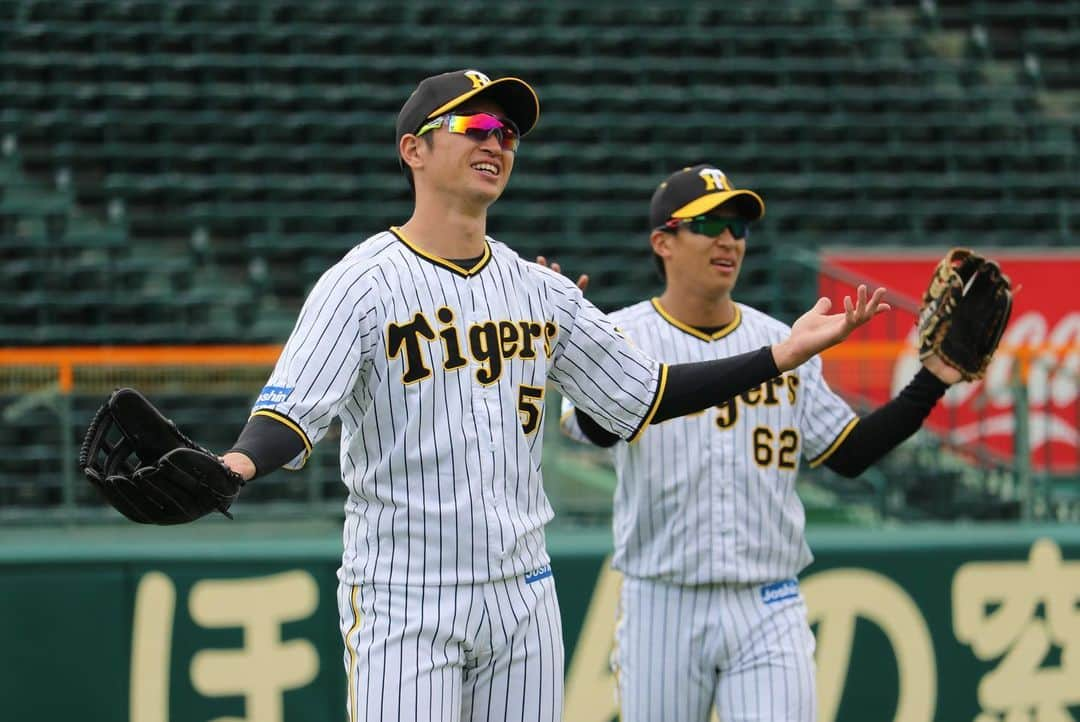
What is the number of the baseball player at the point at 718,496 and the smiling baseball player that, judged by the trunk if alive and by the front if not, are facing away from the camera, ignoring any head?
0

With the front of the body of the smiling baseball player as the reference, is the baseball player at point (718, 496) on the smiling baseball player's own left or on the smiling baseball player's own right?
on the smiling baseball player's own left

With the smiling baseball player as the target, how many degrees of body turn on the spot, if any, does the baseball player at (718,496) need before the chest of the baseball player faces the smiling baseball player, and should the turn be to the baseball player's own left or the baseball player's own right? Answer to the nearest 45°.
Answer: approximately 45° to the baseball player's own right

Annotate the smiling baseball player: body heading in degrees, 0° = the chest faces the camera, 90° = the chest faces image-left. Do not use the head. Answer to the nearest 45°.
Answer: approximately 315°

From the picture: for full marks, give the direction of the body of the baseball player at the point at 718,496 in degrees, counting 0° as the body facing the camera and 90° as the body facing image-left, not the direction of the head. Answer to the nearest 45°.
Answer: approximately 0°

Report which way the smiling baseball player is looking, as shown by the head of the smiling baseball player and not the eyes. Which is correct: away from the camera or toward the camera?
toward the camera
